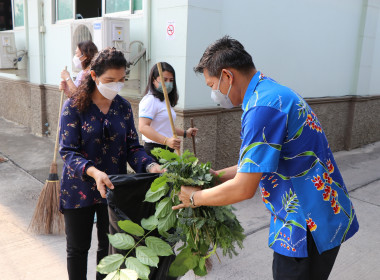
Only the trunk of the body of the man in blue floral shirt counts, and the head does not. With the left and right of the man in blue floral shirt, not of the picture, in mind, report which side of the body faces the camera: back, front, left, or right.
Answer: left

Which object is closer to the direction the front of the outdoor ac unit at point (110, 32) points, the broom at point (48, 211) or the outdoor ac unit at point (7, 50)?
the broom

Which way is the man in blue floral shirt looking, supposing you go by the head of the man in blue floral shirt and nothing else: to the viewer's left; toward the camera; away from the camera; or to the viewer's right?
to the viewer's left

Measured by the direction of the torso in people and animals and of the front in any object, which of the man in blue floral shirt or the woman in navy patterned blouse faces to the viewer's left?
the man in blue floral shirt

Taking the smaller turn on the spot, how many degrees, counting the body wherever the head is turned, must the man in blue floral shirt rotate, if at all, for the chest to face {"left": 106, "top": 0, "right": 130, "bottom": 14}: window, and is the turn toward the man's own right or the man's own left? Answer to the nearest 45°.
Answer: approximately 45° to the man's own right

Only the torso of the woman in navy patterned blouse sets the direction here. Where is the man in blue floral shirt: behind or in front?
in front

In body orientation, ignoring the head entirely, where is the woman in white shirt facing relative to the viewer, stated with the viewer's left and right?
facing the viewer and to the right of the viewer

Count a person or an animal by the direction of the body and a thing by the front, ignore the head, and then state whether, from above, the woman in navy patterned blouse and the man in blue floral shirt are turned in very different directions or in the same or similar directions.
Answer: very different directions

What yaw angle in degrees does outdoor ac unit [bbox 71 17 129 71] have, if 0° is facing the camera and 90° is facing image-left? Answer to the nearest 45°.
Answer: approximately 45°

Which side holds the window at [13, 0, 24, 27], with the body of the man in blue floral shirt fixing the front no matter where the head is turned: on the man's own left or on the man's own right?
on the man's own right
